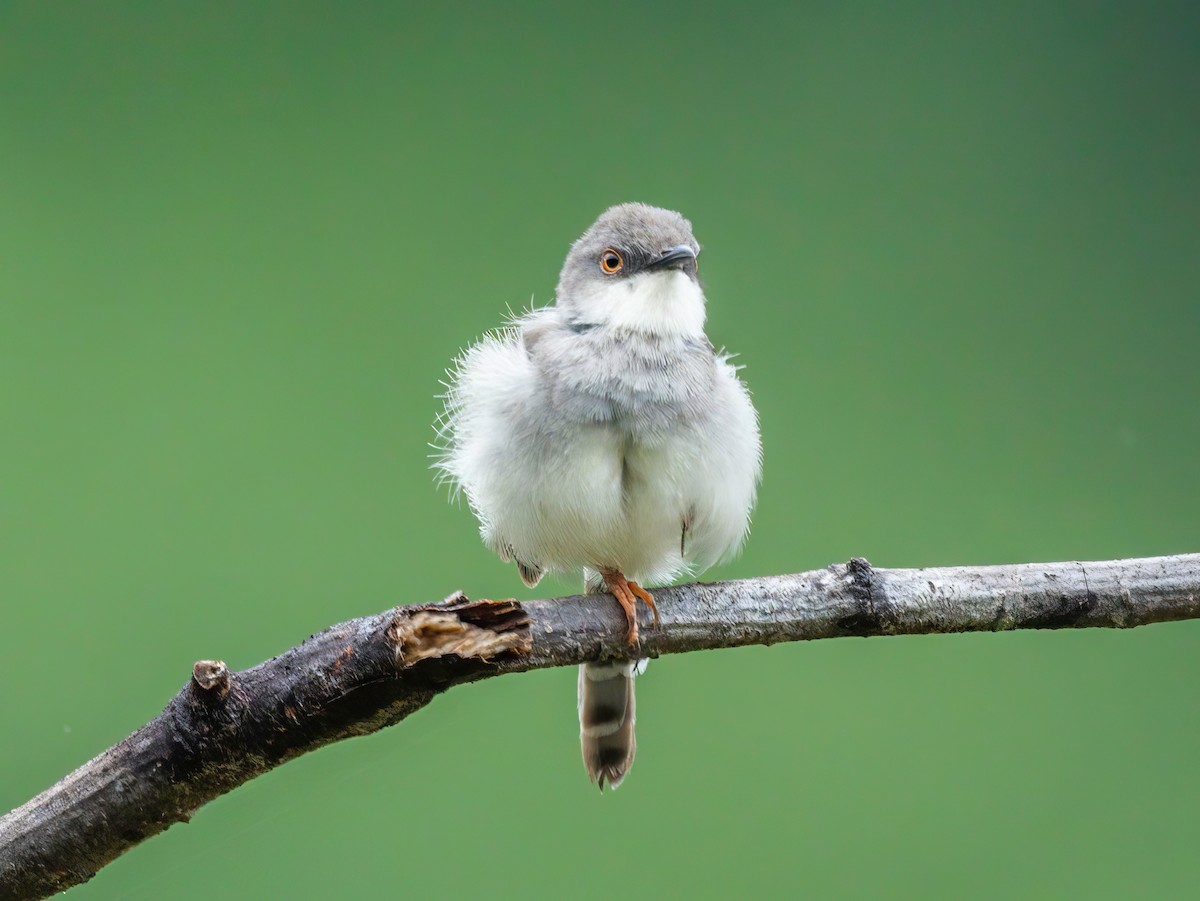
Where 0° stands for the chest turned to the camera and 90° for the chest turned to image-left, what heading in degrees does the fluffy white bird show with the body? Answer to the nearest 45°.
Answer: approximately 0°
